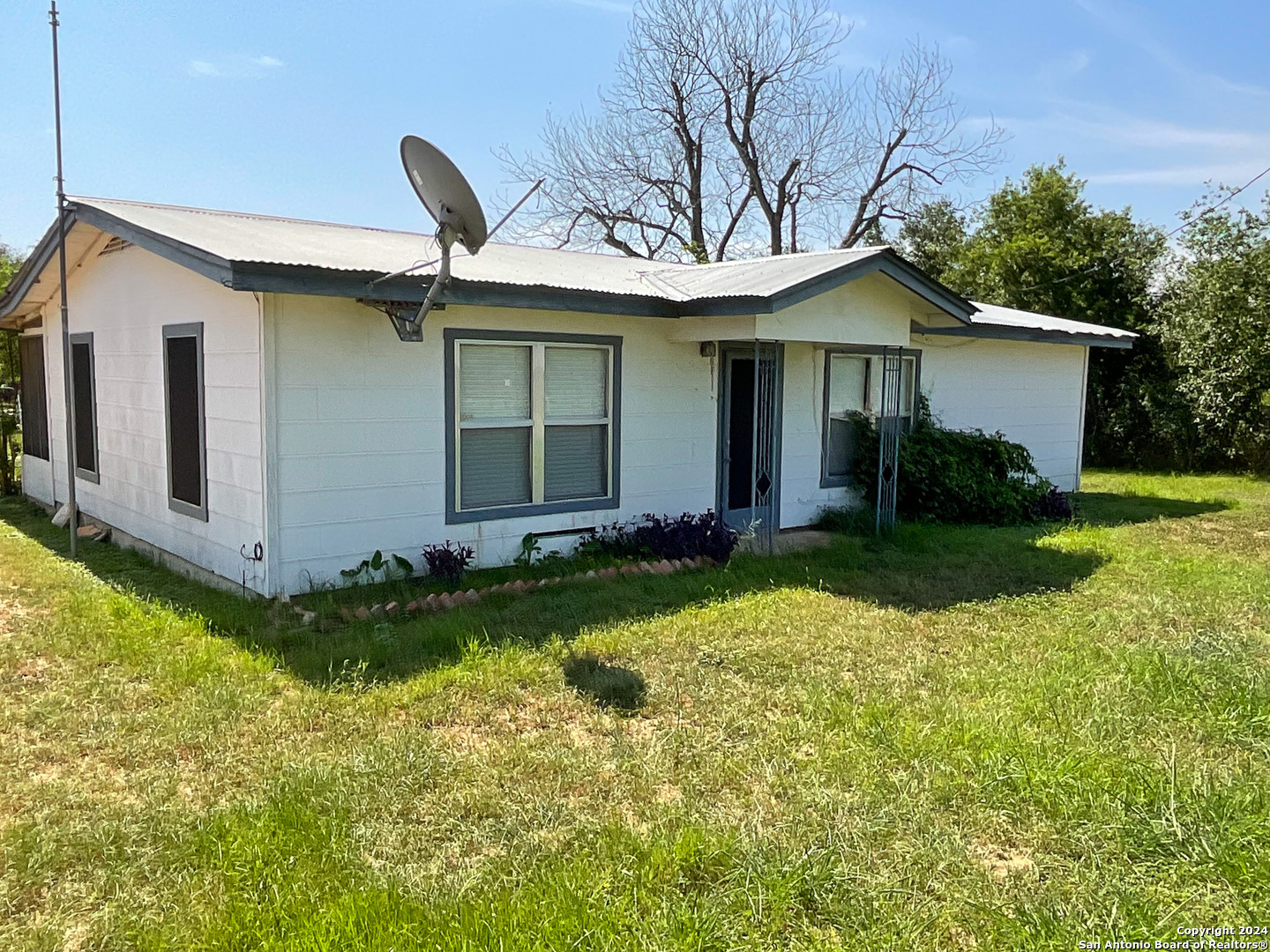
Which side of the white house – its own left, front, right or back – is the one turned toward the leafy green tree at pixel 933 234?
left

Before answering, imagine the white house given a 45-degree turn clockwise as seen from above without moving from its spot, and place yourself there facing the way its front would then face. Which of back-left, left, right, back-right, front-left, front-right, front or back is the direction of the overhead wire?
back-left

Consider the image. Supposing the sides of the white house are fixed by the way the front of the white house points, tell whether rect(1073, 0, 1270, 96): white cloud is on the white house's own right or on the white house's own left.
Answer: on the white house's own left

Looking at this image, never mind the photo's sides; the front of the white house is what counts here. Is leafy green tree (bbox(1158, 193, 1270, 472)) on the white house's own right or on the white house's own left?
on the white house's own left

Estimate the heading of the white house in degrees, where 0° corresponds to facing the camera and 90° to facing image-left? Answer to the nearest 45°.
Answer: approximately 315°

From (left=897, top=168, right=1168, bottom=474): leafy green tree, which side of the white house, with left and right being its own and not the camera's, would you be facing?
left

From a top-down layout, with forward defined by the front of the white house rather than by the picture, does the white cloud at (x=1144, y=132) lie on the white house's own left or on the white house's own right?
on the white house's own left
